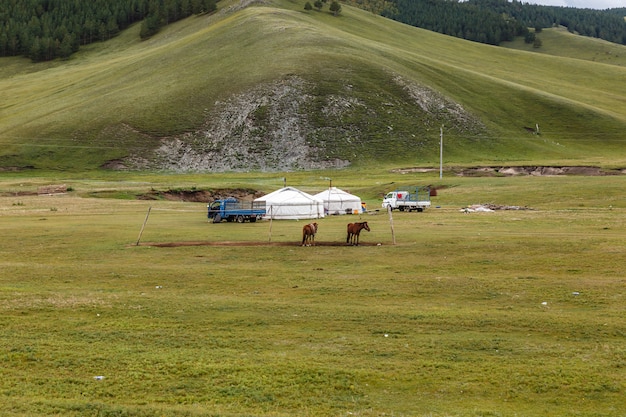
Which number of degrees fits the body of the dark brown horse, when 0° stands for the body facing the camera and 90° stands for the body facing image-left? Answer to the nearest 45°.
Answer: approximately 225°
